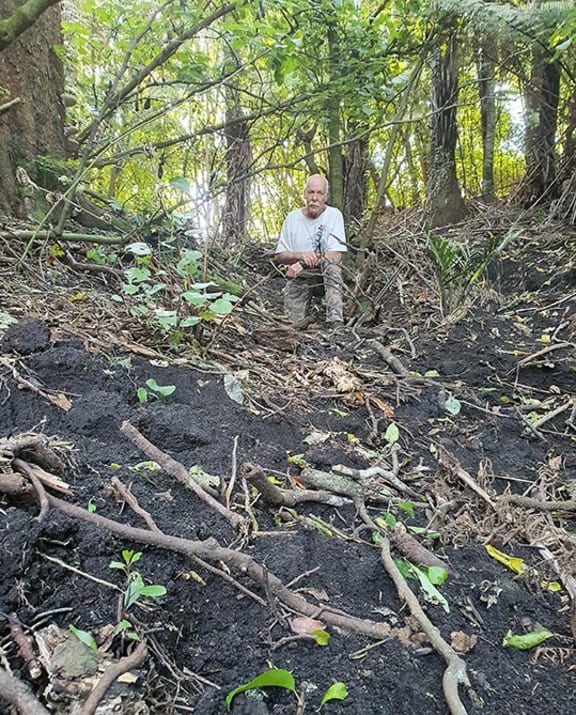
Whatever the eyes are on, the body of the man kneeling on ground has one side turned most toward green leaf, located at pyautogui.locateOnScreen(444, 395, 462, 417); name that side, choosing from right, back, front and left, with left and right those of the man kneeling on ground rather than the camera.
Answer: front

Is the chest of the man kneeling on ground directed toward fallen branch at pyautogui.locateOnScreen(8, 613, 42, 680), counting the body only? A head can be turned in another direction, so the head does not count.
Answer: yes

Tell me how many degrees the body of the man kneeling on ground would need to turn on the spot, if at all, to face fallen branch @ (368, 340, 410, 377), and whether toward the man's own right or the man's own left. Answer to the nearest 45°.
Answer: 0° — they already face it

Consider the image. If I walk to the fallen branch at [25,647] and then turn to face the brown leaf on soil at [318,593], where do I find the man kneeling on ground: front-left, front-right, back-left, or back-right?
front-left

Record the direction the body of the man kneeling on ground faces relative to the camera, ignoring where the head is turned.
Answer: toward the camera

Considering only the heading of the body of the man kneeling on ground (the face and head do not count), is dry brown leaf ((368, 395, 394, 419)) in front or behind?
in front

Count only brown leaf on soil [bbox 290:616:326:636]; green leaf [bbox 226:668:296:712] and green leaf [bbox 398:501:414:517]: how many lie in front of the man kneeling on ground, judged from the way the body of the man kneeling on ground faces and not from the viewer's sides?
3

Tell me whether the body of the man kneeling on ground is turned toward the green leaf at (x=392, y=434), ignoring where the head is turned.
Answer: yes

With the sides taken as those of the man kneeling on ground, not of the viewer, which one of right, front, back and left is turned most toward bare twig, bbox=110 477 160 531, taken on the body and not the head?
front

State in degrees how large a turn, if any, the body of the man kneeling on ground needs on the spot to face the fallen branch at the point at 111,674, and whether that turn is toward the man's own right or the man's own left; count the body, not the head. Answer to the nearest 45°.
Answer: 0° — they already face it

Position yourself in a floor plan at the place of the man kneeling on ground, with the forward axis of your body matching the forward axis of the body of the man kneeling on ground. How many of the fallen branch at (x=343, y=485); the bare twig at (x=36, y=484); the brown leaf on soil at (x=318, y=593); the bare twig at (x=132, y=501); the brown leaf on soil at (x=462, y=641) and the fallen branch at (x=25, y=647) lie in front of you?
6

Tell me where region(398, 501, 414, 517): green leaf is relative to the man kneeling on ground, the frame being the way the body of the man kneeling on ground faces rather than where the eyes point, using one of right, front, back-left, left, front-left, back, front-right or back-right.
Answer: front

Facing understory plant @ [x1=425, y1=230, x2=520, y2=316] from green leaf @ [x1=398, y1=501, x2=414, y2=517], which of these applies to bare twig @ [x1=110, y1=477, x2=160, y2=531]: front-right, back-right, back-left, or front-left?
back-left

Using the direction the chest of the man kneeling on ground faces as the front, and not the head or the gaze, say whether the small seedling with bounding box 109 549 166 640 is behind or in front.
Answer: in front

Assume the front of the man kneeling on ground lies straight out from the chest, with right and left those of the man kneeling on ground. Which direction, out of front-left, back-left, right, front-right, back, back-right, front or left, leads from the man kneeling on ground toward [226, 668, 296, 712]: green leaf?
front

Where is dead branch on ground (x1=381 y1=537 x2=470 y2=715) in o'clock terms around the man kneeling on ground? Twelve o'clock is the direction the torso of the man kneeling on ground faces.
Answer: The dead branch on ground is roughly at 12 o'clock from the man kneeling on ground.

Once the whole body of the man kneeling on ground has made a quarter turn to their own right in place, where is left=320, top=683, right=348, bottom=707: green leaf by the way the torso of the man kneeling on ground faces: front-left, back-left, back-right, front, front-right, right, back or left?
left

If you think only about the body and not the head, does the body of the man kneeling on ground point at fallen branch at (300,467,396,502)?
yes
